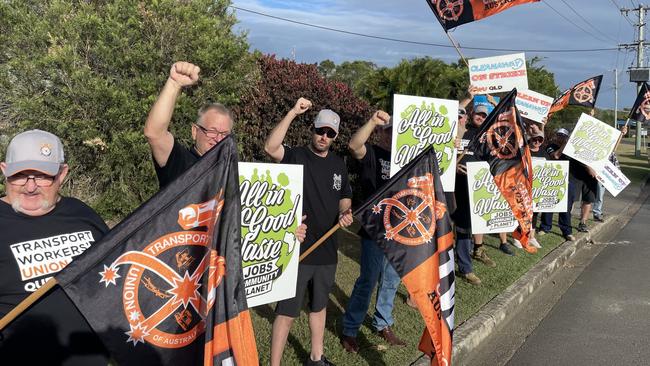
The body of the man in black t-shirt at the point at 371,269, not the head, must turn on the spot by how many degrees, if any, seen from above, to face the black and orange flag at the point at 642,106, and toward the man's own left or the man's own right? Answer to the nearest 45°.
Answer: approximately 90° to the man's own left

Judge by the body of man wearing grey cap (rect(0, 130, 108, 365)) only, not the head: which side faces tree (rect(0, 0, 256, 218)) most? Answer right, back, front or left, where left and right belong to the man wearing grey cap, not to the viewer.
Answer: back

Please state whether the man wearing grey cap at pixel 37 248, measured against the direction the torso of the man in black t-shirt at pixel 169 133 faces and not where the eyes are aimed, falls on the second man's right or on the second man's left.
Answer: on the second man's right

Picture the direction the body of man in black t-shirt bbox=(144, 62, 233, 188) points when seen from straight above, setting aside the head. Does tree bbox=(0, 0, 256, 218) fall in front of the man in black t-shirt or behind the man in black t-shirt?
behind

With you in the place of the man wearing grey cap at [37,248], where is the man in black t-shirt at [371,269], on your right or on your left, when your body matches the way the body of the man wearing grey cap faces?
on your left

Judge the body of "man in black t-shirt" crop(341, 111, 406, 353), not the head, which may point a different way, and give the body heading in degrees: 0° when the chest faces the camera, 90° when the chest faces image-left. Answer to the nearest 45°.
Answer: approximately 315°

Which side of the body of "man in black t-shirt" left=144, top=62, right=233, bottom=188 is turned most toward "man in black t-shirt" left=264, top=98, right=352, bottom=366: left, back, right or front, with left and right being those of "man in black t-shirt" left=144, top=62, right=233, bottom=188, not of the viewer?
left

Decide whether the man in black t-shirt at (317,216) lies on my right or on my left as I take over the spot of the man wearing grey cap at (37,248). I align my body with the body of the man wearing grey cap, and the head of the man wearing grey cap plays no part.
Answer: on my left

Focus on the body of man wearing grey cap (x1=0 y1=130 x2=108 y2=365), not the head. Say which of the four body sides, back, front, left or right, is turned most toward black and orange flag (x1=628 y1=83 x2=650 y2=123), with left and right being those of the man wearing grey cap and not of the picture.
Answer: left
